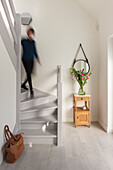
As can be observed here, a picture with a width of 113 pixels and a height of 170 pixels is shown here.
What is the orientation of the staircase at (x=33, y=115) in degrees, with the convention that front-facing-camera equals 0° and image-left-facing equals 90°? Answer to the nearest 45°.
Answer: approximately 0°

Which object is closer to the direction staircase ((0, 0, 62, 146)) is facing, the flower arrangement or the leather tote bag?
the leather tote bag

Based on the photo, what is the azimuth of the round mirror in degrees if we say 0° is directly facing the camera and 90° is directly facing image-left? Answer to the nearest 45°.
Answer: approximately 0°

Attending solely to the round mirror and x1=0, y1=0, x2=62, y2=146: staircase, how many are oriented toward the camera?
2

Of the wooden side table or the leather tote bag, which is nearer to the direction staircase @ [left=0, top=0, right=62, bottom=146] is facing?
the leather tote bag

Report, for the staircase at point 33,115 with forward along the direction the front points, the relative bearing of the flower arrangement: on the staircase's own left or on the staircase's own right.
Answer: on the staircase's own left

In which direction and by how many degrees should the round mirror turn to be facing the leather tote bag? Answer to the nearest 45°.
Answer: approximately 45° to its right
